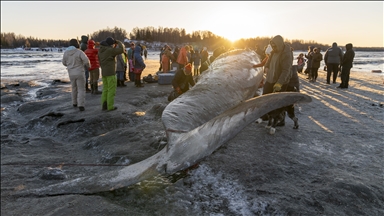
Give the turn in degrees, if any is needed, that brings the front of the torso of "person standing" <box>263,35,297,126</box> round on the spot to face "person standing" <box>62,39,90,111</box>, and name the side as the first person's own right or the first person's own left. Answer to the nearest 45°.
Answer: approximately 45° to the first person's own right

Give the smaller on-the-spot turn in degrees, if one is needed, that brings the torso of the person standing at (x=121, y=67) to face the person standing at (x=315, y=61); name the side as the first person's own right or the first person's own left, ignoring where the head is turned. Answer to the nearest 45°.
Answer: approximately 45° to the first person's own right

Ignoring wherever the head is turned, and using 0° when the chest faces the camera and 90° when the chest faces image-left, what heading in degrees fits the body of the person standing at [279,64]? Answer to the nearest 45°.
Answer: approximately 45°

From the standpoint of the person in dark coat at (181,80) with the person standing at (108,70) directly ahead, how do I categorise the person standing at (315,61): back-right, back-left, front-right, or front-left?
back-right
